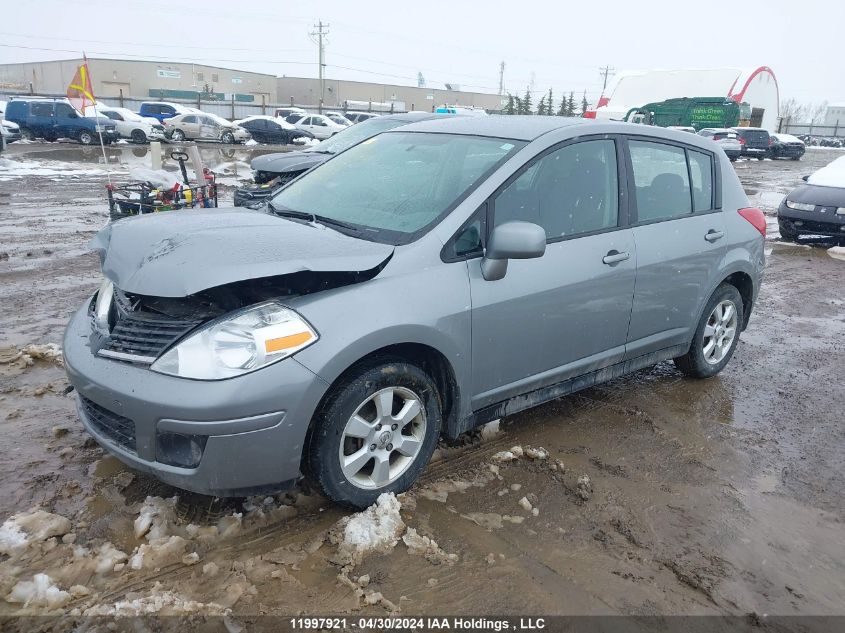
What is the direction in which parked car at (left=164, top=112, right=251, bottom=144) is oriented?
to the viewer's right

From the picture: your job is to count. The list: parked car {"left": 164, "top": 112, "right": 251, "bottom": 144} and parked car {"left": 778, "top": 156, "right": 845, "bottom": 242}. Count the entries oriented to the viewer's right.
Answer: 1

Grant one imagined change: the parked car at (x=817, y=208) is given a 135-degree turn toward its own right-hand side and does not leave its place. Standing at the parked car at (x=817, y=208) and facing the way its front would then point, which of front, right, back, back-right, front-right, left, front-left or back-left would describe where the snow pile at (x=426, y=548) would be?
back

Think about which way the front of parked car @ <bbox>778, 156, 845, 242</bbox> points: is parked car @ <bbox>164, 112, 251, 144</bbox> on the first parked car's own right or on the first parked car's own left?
on the first parked car's own right

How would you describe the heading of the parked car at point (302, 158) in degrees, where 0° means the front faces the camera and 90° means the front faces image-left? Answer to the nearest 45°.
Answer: approximately 45°

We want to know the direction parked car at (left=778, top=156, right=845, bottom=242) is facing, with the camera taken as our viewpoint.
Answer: facing the viewer and to the left of the viewer

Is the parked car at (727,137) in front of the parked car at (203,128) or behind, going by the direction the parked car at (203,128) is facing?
in front

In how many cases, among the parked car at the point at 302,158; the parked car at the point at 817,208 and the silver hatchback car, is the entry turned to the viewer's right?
0

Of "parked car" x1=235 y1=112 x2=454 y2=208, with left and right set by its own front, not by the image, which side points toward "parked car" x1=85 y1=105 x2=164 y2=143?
right

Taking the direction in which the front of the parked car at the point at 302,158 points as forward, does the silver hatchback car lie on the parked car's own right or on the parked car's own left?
on the parked car's own left

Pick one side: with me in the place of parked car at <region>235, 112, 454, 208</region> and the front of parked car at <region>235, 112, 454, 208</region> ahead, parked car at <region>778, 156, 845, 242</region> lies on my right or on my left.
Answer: on my left

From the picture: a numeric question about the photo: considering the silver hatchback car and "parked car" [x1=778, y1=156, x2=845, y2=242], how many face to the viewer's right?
0

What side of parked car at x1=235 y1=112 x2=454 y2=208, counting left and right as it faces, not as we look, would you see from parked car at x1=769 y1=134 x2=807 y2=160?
back

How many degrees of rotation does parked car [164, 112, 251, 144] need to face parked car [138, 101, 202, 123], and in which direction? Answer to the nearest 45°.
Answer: approximately 135° to its left
